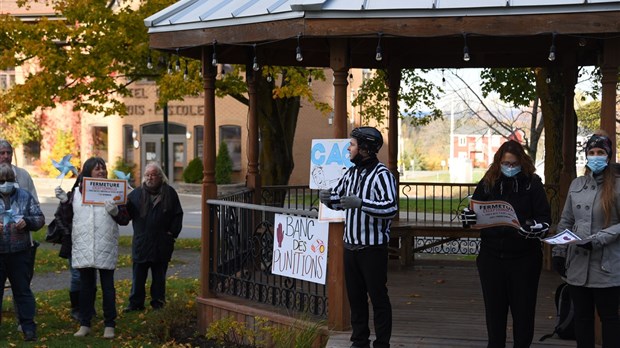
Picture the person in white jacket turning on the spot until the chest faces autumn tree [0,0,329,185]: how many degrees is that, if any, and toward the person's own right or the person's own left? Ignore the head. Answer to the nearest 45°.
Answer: approximately 180°

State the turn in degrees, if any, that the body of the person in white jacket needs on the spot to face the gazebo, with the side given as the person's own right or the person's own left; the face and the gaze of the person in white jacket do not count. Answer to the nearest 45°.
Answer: approximately 45° to the person's own left

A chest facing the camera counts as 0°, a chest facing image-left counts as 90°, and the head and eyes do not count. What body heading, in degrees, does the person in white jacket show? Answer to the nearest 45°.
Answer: approximately 0°

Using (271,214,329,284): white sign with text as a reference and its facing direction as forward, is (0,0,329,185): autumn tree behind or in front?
behind

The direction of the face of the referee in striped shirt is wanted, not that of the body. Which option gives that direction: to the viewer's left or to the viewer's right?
to the viewer's left

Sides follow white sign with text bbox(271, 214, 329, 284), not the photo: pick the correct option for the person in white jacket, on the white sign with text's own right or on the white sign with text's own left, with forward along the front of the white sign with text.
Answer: on the white sign with text's own right

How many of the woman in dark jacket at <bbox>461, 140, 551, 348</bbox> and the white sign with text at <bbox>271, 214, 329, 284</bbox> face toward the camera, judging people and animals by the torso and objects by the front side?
2

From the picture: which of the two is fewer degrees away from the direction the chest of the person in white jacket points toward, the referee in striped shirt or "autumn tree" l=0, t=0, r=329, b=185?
the referee in striped shirt
